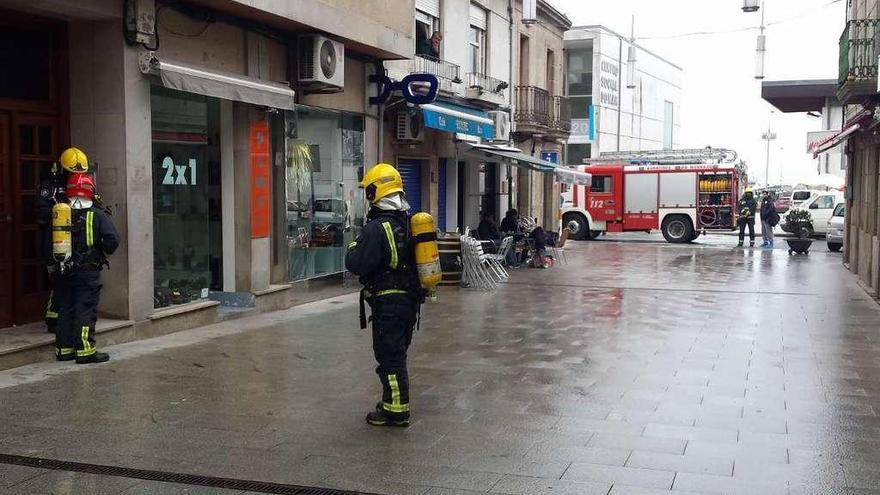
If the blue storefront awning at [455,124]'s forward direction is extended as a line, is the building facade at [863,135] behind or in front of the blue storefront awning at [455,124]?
in front

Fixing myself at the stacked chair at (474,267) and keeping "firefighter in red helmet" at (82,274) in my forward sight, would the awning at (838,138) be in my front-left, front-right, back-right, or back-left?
back-left

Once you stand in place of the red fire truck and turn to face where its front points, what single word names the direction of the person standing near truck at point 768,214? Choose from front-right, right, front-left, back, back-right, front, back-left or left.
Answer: back-left

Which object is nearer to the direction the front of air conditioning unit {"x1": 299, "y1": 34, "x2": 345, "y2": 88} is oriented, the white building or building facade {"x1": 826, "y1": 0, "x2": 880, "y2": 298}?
the building facade

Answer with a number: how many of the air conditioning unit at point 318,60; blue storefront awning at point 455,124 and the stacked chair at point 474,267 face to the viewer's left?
0

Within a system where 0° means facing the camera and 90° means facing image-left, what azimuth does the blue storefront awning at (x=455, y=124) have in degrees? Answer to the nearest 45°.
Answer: approximately 315°

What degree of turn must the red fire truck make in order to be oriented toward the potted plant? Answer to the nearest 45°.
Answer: approximately 135° to its left

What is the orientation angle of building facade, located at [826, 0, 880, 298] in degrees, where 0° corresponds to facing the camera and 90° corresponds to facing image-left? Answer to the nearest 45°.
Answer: approximately 90°

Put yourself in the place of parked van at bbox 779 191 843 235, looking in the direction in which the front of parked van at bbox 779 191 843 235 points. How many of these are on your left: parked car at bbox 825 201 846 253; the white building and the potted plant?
2

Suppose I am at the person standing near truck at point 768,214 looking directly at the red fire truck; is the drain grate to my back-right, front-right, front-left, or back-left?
back-left

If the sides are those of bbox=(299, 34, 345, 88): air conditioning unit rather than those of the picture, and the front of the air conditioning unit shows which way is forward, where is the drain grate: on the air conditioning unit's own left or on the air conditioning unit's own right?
on the air conditioning unit's own right

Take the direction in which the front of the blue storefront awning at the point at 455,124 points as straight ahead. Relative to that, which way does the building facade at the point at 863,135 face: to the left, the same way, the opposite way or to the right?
the opposite way

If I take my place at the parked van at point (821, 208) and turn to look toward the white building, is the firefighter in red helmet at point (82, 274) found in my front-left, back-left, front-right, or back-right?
back-left
